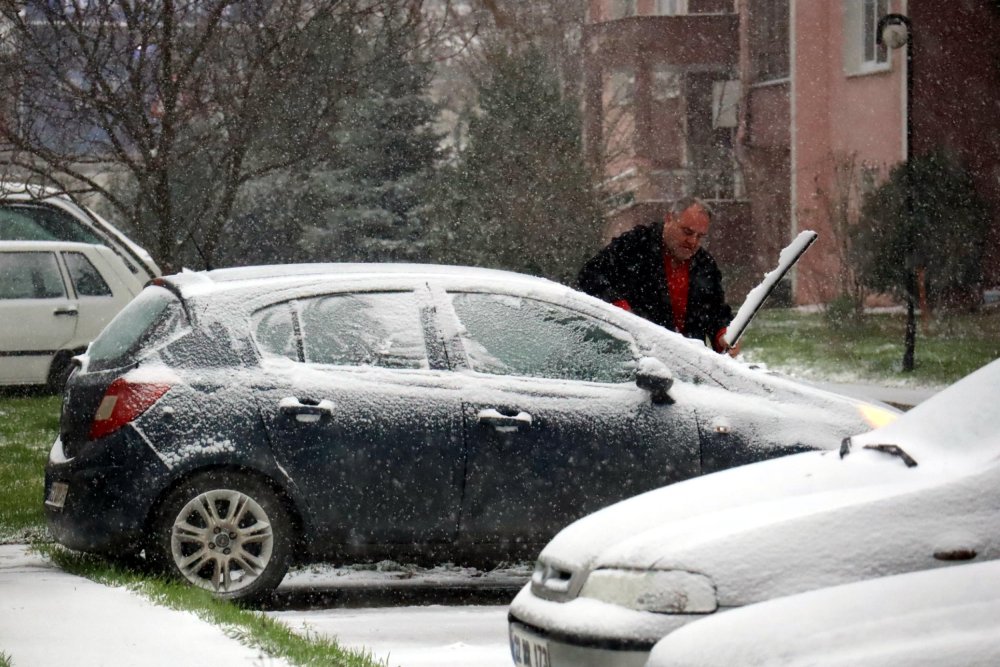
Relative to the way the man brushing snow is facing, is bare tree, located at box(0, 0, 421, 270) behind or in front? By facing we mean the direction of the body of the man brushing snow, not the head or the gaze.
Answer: behind

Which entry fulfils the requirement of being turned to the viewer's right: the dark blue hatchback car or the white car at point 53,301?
the dark blue hatchback car

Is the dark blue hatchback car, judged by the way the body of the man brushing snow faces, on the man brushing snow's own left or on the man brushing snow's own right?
on the man brushing snow's own right

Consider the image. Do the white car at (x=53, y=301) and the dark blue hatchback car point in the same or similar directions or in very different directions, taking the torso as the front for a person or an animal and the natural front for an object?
very different directions

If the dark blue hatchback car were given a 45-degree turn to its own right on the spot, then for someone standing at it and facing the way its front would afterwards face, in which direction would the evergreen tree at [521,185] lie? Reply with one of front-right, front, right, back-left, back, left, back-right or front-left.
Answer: back-left

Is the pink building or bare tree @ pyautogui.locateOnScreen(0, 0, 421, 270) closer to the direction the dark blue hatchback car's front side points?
the pink building

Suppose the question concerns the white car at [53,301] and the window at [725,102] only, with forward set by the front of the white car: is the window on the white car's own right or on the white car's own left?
on the white car's own right

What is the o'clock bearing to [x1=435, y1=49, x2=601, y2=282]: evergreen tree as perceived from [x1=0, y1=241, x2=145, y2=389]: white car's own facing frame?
The evergreen tree is roughly at 4 o'clock from the white car.

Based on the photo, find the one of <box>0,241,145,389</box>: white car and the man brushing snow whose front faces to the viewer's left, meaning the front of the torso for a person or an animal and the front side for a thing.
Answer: the white car

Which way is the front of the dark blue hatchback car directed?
to the viewer's right

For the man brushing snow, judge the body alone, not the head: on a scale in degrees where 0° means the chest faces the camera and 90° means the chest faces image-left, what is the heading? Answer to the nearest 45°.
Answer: approximately 315°

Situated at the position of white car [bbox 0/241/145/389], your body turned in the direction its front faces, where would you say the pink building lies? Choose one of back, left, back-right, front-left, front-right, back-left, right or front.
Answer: back-right

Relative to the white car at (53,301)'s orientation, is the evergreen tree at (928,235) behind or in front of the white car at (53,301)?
behind

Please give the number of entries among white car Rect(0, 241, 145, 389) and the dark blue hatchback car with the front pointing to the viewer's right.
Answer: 1
